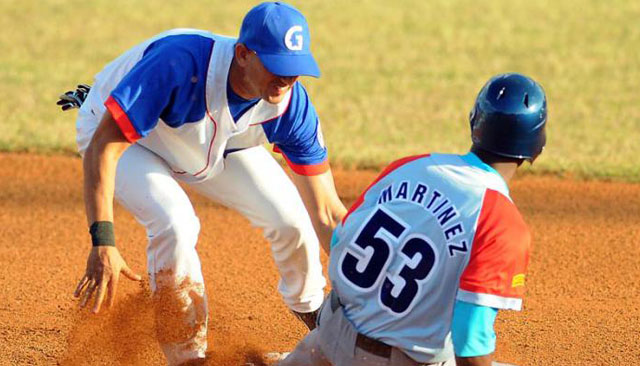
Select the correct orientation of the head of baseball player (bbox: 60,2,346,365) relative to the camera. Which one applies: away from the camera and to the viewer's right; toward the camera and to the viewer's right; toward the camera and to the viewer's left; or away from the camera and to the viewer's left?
toward the camera and to the viewer's right

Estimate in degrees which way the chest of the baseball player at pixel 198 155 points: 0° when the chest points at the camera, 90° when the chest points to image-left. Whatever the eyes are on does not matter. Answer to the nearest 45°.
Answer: approximately 315°

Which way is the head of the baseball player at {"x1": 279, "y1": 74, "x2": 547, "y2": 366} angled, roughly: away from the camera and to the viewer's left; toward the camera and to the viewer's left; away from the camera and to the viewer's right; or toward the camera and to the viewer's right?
away from the camera and to the viewer's right

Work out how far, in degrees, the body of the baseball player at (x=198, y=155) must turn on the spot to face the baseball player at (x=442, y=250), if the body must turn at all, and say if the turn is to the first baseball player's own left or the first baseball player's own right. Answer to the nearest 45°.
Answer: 0° — they already face them
